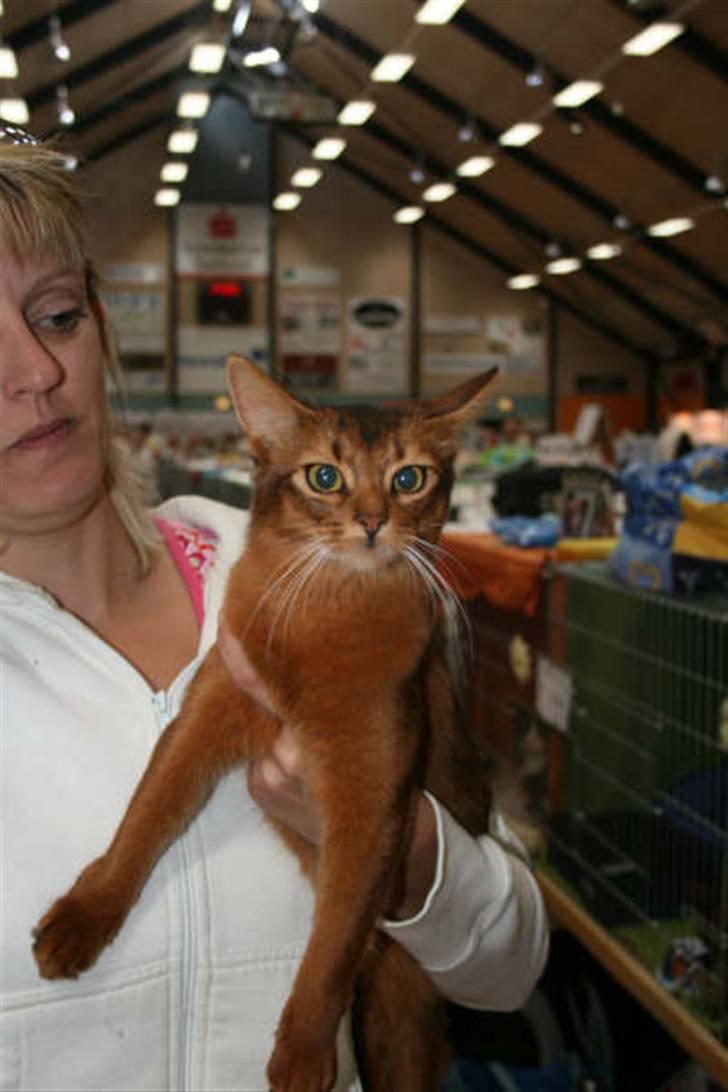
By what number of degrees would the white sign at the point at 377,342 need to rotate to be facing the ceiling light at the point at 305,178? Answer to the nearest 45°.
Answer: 0° — it already faces it

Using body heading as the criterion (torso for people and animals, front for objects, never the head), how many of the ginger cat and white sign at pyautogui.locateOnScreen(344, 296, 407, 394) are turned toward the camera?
2

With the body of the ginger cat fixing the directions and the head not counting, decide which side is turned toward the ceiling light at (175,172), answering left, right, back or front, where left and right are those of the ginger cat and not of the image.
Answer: back

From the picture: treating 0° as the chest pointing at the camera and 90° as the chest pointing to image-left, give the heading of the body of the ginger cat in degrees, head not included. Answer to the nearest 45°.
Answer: approximately 0°
